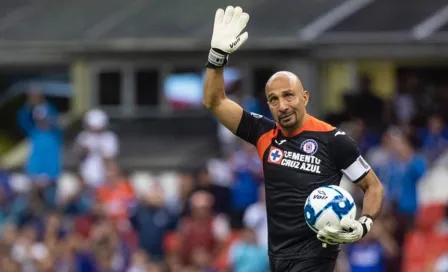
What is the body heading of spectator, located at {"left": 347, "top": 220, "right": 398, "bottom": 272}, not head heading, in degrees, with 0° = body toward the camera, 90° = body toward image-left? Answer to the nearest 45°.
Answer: approximately 0°

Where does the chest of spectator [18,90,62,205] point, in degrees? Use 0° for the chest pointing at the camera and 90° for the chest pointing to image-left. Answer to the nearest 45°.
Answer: approximately 0°

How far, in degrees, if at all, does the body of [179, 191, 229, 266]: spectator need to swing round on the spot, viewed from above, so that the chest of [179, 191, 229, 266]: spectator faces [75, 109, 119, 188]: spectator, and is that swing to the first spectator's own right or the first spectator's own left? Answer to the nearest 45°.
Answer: approximately 135° to the first spectator's own right

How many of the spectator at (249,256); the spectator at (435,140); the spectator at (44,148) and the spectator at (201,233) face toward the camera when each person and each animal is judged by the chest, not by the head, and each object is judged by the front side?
4

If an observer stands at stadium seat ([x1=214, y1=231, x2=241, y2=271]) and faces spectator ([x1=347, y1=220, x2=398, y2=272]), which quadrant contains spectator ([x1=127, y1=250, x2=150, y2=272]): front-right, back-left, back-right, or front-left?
back-right

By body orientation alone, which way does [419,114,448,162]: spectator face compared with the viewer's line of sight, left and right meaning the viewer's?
facing the viewer

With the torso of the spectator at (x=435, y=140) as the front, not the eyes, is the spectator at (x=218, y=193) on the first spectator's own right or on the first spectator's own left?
on the first spectator's own right

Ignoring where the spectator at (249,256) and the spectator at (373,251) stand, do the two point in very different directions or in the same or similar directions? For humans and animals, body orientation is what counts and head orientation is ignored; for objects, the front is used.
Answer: same or similar directions

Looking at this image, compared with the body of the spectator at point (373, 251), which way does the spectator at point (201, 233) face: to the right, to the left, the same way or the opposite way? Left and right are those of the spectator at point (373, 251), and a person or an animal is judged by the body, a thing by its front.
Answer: the same way

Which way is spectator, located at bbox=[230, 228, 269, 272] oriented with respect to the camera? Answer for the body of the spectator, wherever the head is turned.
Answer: toward the camera

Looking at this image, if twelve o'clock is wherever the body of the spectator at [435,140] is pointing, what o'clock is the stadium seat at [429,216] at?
The stadium seat is roughly at 12 o'clock from the spectator.

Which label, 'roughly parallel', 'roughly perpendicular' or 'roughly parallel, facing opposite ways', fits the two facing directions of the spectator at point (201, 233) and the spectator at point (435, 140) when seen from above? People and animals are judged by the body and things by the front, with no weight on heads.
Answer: roughly parallel

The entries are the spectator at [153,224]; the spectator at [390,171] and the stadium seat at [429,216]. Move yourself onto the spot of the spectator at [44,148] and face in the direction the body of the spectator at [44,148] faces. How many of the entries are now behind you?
0

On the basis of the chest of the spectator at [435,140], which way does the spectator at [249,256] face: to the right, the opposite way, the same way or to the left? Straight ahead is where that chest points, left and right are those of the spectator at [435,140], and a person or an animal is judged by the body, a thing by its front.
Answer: the same way

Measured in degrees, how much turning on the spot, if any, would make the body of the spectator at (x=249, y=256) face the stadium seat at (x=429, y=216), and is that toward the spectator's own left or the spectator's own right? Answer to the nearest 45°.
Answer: approximately 90° to the spectator's own left

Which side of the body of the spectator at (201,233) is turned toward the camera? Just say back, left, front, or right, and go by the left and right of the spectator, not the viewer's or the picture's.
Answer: front

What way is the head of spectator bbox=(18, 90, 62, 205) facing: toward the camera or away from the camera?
toward the camera

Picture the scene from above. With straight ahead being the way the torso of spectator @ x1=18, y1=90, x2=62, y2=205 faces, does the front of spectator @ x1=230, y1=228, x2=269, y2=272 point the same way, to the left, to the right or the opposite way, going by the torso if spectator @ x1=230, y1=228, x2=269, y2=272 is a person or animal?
the same way

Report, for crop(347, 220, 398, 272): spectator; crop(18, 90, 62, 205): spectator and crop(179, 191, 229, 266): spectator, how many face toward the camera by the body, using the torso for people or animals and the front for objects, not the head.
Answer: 3
